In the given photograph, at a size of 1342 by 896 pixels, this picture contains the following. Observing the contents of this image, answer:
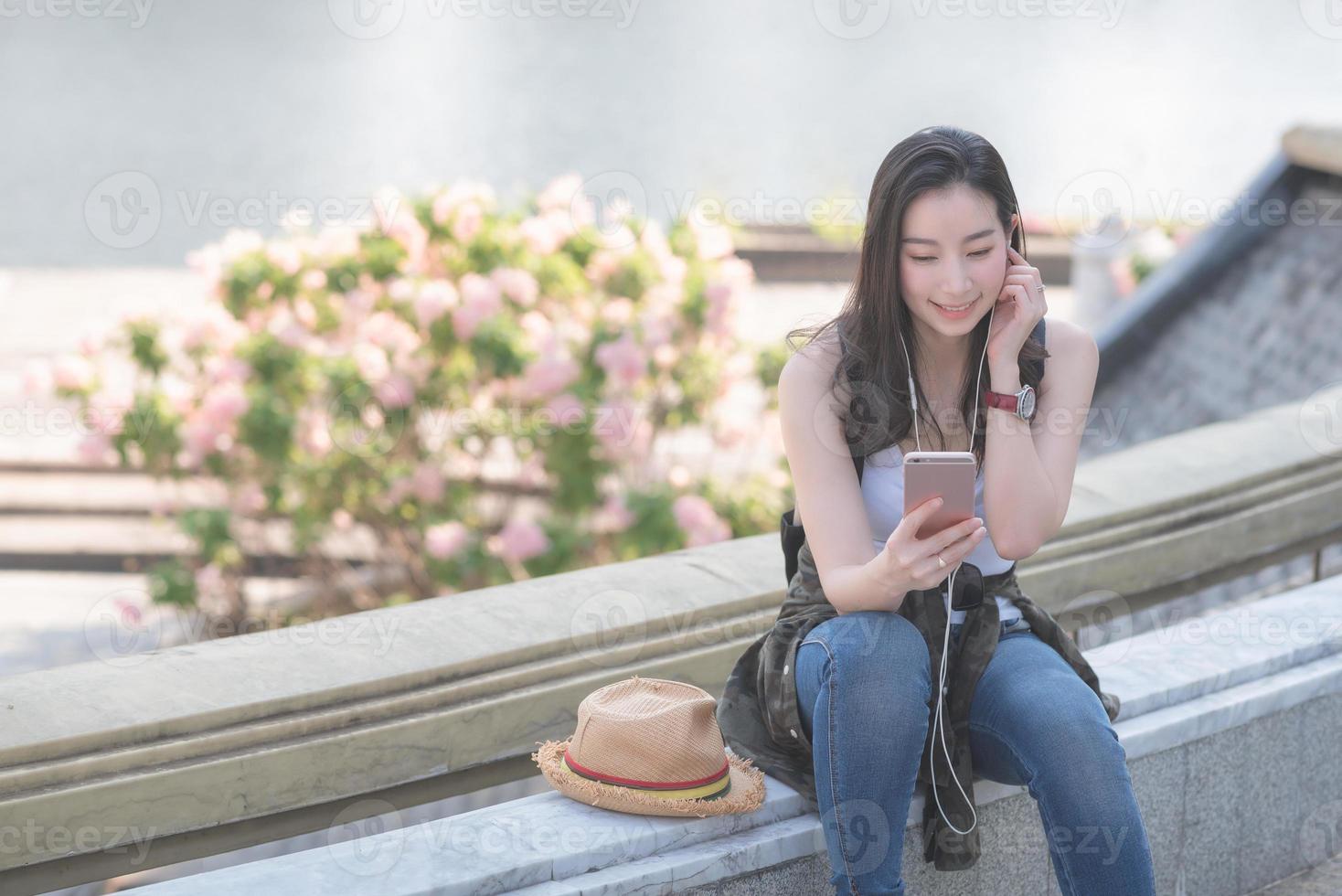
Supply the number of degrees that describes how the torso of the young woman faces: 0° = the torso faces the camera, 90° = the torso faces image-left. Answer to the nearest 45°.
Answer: approximately 0°

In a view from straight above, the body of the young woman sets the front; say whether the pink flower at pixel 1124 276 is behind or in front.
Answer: behind

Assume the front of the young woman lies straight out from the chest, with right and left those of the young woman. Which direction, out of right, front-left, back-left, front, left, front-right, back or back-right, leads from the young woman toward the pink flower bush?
back-right
